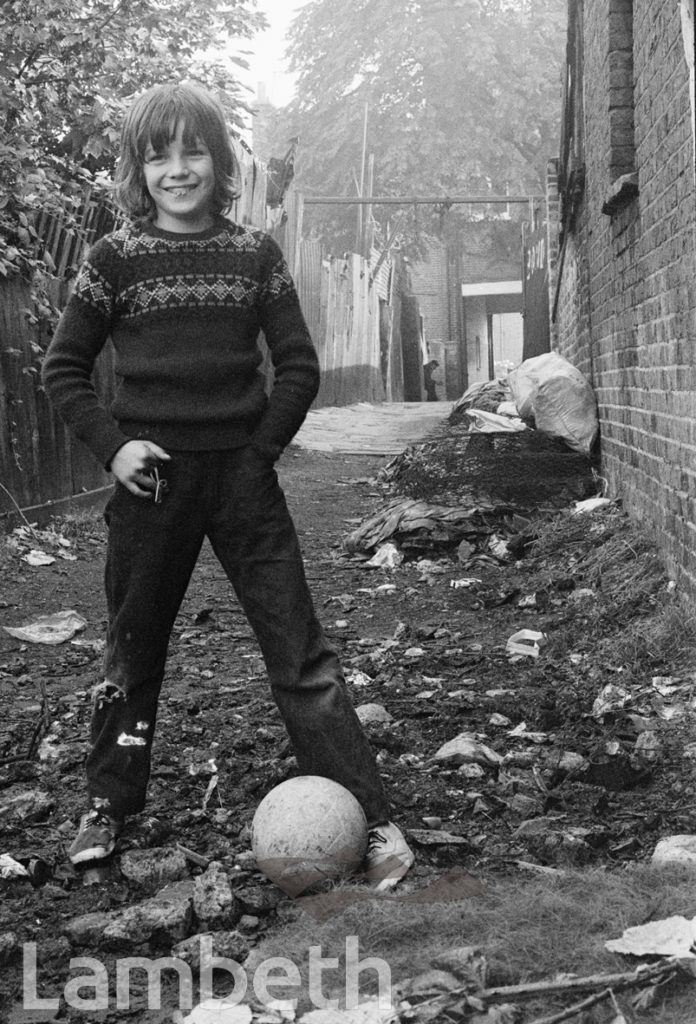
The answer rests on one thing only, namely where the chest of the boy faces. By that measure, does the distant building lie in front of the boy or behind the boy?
behind

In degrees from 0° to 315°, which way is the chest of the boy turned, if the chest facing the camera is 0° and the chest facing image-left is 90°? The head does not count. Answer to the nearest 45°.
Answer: approximately 0°

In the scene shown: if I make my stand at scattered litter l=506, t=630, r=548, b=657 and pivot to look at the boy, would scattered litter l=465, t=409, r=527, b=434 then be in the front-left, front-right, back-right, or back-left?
back-right

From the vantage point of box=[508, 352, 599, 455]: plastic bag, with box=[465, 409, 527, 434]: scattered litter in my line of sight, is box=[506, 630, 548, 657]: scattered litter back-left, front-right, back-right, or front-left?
back-left

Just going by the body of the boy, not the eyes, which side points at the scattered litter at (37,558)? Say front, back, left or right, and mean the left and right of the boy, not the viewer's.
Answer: back

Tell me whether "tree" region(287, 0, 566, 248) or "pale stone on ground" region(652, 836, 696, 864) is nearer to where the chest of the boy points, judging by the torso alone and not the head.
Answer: the pale stone on ground

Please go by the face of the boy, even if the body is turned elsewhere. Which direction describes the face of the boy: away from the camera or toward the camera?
toward the camera

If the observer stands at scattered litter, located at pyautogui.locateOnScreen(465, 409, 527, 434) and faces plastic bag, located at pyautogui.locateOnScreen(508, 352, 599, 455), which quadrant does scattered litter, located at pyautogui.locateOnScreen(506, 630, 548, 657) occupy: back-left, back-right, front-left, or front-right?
front-right

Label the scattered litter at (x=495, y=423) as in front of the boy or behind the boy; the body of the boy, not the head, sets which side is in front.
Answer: behind

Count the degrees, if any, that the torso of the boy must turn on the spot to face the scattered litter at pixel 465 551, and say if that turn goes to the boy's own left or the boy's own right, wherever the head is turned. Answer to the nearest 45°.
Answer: approximately 180°

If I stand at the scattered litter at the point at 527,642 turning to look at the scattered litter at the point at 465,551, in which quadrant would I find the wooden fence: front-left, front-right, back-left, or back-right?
front-left

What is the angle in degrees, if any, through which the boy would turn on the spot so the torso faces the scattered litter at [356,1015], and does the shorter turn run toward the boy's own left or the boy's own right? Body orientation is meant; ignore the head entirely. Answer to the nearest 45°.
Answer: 0° — they already face it

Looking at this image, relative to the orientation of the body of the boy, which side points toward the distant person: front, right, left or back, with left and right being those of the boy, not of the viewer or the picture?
back
